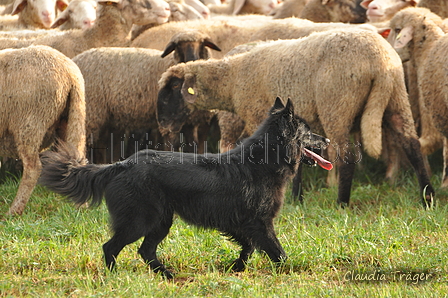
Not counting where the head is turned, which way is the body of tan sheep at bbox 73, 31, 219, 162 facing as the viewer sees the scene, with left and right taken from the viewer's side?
facing to the right of the viewer

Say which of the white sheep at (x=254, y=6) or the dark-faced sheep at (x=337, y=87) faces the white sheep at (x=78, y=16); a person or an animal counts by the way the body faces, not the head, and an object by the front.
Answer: the dark-faced sheep

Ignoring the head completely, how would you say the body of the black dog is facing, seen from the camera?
to the viewer's right

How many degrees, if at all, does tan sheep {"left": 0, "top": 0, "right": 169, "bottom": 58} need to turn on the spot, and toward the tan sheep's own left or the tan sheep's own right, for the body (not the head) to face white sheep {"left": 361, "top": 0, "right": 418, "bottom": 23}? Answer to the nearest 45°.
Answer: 0° — it already faces it

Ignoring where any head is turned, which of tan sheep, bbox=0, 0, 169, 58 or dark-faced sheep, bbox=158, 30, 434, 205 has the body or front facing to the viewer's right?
the tan sheep

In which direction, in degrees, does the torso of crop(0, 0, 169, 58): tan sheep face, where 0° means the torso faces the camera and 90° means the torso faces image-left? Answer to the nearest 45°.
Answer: approximately 270°

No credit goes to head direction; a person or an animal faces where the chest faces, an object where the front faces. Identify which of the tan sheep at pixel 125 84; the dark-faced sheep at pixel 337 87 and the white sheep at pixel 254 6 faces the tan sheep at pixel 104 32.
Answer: the dark-faced sheep

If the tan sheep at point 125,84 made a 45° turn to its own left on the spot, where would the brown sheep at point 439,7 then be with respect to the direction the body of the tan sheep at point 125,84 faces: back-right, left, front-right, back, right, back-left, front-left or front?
front-right

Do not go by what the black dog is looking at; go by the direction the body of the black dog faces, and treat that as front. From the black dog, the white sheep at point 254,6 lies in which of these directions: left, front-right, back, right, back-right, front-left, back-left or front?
left

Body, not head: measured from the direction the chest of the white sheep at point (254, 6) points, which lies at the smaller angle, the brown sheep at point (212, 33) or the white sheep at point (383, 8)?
the white sheep

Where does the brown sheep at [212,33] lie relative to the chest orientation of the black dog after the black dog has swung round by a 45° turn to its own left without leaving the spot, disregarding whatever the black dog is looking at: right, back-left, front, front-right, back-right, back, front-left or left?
front-left

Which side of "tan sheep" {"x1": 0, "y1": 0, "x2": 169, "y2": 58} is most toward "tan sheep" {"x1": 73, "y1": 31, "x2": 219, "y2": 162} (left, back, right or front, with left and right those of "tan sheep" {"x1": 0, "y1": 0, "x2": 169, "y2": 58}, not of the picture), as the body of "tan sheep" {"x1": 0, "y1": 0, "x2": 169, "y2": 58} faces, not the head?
right

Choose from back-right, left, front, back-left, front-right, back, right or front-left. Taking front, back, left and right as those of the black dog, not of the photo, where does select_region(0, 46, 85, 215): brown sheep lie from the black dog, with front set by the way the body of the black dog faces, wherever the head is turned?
back-left

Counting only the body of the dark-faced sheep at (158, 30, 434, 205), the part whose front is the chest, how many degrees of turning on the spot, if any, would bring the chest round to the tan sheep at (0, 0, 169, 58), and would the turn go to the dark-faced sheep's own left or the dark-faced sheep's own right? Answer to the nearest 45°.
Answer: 0° — it already faces it
